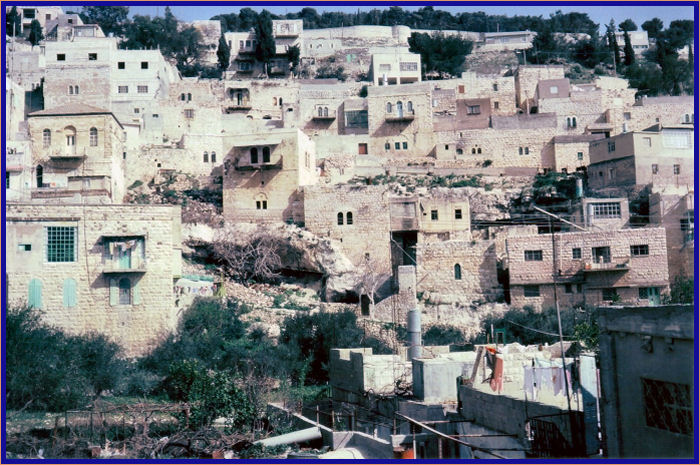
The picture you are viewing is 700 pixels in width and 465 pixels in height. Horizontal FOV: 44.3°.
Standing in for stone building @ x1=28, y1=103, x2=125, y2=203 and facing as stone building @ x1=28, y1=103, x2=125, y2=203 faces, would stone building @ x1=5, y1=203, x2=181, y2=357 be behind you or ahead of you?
ahead

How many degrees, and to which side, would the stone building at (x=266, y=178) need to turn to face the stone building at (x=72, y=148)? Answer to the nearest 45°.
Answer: approximately 90° to its right

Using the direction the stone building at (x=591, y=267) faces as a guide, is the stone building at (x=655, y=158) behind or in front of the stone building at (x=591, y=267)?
behind

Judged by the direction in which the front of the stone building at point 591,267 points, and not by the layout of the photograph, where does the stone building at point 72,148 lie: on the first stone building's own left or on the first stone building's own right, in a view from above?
on the first stone building's own right

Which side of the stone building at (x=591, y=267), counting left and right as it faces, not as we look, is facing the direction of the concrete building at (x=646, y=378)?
front

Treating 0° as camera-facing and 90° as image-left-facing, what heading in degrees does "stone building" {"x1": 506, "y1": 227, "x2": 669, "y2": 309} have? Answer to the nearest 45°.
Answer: approximately 0°

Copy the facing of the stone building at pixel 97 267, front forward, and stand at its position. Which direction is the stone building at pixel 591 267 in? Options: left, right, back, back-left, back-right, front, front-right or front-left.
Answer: left

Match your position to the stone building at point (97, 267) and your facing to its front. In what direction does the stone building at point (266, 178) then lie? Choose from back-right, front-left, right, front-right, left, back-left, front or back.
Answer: back-left

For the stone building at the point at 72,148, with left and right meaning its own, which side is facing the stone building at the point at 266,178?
left

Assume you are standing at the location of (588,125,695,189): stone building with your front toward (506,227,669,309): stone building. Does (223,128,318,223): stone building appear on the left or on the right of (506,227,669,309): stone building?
right
